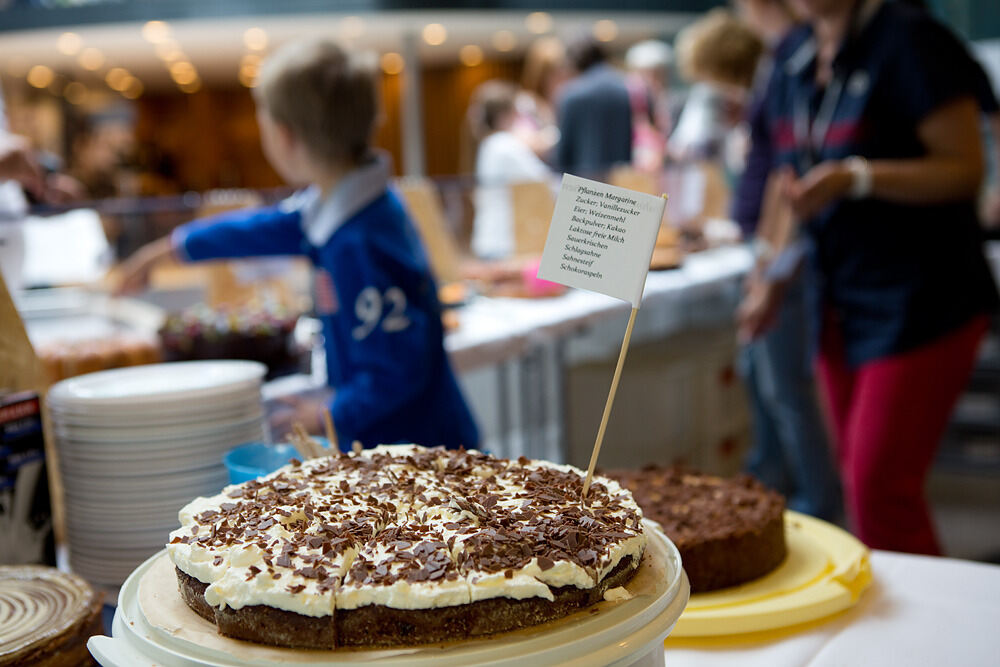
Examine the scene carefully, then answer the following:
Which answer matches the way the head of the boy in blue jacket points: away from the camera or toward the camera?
away from the camera

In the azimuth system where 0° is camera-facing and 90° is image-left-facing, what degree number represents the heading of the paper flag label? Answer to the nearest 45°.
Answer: approximately 0°

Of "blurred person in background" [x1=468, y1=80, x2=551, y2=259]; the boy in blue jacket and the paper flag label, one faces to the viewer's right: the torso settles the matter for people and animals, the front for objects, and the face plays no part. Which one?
the blurred person in background

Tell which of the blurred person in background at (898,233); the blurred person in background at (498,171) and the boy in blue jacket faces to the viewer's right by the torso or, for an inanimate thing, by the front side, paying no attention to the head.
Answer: the blurred person in background at (498,171)

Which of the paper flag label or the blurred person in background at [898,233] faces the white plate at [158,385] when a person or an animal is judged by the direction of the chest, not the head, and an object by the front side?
the blurred person in background

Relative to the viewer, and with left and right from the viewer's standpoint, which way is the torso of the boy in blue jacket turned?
facing to the left of the viewer

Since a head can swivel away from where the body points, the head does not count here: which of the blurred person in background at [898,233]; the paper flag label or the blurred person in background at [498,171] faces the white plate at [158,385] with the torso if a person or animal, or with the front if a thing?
the blurred person in background at [898,233]

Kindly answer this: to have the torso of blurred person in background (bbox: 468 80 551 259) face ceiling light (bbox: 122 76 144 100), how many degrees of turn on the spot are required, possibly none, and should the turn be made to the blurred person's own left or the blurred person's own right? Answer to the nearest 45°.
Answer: approximately 135° to the blurred person's own left

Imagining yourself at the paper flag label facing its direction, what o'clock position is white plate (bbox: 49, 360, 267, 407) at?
The white plate is roughly at 4 o'clock from the paper flag label.

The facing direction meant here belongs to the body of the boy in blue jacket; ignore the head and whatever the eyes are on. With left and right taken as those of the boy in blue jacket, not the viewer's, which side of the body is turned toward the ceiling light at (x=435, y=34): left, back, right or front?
right
